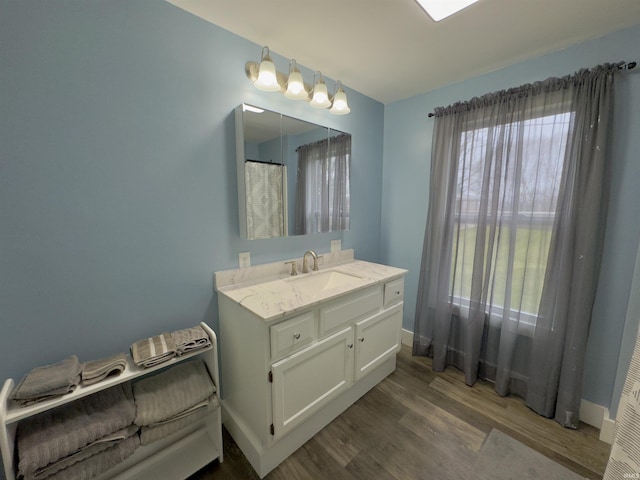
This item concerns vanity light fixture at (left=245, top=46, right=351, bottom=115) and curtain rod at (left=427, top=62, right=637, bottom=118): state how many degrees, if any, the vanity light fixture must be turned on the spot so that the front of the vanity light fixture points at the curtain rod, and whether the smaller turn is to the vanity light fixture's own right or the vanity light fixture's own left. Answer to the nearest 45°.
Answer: approximately 45° to the vanity light fixture's own left

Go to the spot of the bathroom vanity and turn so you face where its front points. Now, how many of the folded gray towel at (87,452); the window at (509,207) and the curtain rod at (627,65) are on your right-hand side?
1

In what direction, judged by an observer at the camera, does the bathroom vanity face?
facing the viewer and to the right of the viewer

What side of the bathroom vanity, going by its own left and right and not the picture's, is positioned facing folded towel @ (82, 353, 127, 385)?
right

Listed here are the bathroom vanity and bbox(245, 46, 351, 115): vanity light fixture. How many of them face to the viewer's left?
0

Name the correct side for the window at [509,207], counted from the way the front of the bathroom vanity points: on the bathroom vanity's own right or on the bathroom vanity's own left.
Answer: on the bathroom vanity's own left

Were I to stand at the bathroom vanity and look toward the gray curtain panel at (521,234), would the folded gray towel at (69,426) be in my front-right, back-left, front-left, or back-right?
back-right

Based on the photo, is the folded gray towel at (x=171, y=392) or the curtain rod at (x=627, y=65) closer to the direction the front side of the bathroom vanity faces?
the curtain rod

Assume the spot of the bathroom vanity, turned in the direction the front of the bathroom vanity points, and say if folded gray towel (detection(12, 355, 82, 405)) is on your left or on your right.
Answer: on your right

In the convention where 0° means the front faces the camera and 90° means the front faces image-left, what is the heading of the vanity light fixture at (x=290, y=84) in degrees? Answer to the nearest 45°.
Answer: approximately 315°
